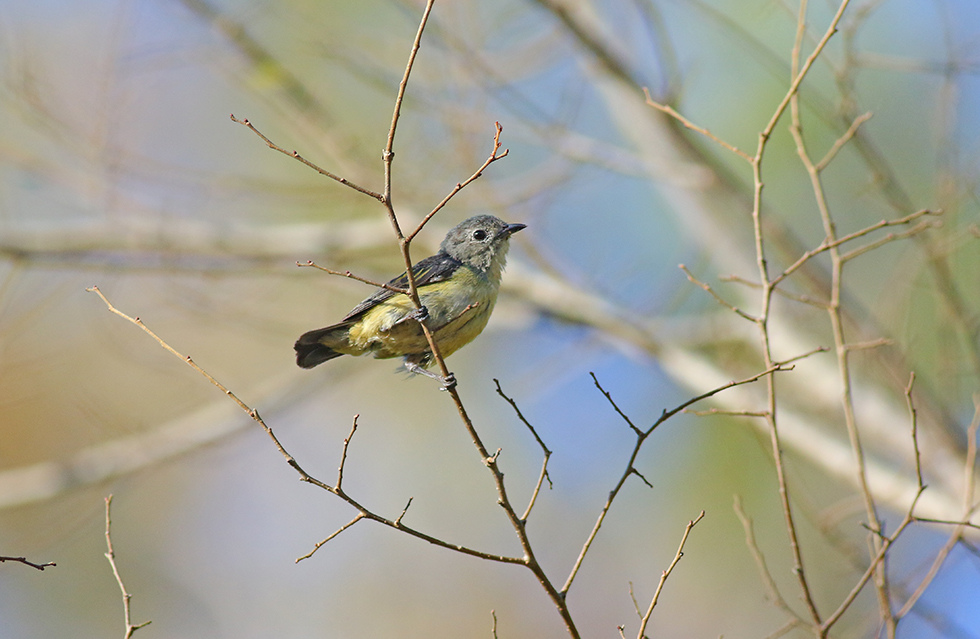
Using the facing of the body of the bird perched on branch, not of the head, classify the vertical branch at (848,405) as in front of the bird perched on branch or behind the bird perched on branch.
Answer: in front

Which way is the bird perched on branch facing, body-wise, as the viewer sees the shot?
to the viewer's right
